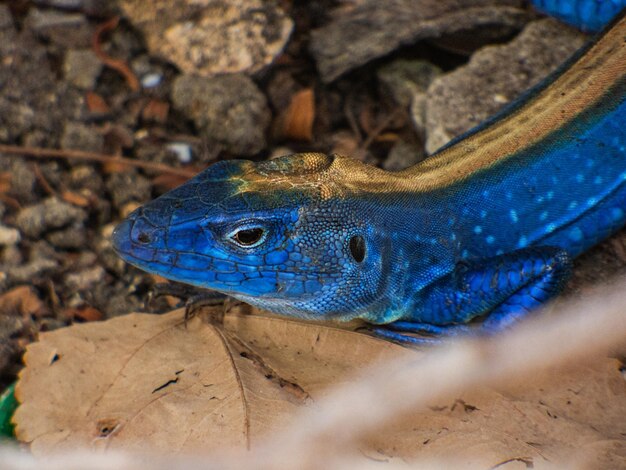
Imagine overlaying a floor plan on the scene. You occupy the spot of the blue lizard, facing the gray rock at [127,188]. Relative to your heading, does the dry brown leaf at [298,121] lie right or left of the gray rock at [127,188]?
right

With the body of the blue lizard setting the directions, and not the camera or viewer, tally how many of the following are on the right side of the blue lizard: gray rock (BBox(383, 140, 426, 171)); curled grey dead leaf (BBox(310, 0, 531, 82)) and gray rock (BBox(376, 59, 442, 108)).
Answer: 3

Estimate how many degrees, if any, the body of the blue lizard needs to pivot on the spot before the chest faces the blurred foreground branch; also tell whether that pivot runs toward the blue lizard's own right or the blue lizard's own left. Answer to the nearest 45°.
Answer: approximately 90° to the blue lizard's own left

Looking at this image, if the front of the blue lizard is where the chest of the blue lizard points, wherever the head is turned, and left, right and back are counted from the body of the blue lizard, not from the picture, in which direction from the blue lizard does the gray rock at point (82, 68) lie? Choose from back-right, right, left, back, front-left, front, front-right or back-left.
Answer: front-right

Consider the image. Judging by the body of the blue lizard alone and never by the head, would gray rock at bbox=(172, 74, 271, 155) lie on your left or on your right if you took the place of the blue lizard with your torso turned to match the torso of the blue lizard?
on your right

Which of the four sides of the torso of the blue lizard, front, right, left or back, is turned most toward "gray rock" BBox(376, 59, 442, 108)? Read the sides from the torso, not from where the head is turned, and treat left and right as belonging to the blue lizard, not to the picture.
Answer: right

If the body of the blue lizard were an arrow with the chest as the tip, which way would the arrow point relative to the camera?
to the viewer's left

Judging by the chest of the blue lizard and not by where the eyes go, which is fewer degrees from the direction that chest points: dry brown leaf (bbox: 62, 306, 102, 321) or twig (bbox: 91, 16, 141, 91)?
the dry brown leaf

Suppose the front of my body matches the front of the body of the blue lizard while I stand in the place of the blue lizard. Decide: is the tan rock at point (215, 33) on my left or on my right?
on my right

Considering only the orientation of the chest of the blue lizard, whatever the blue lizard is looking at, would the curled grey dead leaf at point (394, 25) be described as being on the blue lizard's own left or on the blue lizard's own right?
on the blue lizard's own right

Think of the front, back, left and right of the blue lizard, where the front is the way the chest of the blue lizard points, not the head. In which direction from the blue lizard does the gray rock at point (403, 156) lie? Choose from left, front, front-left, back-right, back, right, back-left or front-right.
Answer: right

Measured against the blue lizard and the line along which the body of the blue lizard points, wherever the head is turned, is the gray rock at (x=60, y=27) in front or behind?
in front

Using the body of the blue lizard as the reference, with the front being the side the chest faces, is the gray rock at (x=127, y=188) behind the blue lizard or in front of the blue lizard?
in front

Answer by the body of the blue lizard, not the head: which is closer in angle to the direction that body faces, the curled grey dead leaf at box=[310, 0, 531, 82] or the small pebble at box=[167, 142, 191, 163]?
the small pebble

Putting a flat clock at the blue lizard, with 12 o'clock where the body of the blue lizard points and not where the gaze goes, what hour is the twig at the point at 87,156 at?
The twig is roughly at 1 o'clock from the blue lizard.

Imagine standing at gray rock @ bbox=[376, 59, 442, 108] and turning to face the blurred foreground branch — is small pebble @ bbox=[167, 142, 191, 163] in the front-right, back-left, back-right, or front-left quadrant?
front-right

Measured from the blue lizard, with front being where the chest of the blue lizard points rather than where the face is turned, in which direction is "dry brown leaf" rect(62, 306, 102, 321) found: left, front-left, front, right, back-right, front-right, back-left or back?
front
